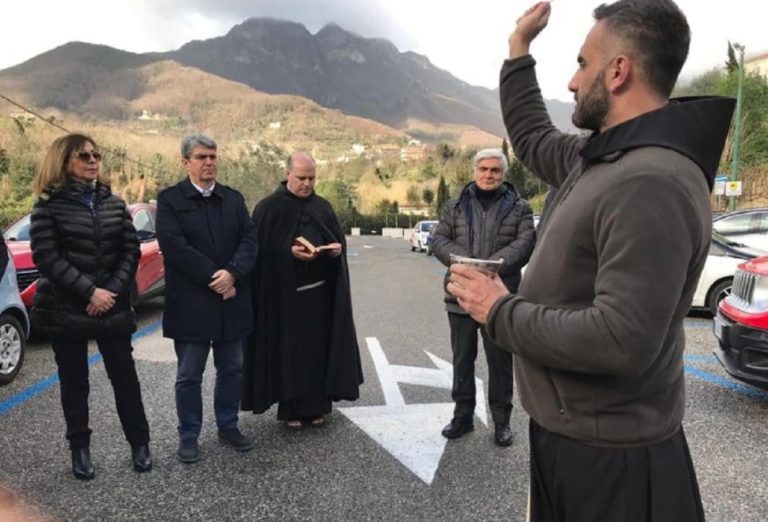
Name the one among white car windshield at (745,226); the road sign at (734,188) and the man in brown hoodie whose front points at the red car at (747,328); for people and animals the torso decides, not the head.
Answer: the road sign

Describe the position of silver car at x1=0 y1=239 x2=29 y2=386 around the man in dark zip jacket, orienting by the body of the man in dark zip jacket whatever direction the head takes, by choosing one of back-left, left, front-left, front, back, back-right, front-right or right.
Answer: right

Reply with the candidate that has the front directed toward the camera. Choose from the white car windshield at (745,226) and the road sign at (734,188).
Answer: the road sign

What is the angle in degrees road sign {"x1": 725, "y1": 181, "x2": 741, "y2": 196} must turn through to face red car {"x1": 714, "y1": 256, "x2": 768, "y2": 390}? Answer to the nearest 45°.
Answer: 0° — it already faces it

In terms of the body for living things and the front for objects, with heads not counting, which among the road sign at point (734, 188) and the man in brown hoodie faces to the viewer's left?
the man in brown hoodie

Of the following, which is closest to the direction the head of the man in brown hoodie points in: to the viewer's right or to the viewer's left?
to the viewer's left

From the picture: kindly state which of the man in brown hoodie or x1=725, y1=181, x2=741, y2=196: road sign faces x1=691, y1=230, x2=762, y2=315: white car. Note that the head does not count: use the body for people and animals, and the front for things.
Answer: the road sign

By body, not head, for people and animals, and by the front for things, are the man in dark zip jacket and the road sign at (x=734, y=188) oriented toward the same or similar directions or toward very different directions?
same or similar directions

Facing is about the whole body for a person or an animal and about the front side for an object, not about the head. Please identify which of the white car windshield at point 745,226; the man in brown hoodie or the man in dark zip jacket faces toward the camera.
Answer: the man in dark zip jacket

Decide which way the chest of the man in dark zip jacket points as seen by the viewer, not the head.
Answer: toward the camera

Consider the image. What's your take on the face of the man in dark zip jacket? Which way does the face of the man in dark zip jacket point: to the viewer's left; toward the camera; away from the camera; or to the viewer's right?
toward the camera

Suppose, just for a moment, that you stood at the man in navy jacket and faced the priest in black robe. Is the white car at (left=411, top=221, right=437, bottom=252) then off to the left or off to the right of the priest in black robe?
left

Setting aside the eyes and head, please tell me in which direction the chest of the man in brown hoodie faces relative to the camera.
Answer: to the viewer's left

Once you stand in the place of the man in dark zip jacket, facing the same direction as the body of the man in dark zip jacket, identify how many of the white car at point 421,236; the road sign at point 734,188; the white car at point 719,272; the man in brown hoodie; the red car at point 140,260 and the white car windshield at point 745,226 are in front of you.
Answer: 1

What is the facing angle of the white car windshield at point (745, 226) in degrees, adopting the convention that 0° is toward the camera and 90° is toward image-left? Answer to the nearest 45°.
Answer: approximately 90°
